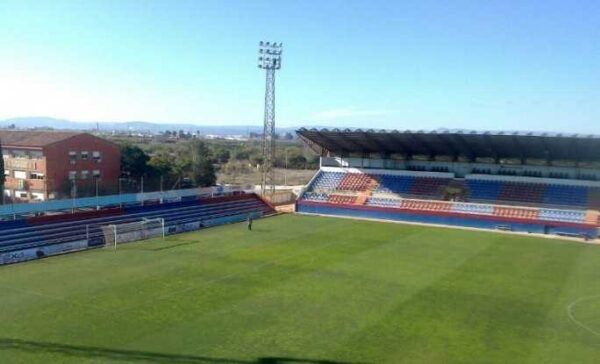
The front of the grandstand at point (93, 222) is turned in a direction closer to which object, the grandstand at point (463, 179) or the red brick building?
the grandstand

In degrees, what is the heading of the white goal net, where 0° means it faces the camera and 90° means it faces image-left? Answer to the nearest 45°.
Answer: approximately 315°

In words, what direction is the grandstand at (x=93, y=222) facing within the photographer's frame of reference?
facing the viewer and to the right of the viewer

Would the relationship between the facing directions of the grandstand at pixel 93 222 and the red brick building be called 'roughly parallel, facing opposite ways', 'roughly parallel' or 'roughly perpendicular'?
roughly perpendicular

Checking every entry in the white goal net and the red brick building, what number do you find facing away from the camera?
0

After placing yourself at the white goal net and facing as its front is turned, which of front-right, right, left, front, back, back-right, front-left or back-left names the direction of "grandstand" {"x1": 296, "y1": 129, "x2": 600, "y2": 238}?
front-left

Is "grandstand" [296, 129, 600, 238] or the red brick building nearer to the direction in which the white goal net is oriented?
the grandstand

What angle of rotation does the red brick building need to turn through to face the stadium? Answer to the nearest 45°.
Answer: approximately 90° to its left

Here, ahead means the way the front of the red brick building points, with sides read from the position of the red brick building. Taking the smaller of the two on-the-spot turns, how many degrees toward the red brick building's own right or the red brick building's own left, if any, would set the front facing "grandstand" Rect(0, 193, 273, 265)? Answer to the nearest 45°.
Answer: approximately 45° to the red brick building's own left

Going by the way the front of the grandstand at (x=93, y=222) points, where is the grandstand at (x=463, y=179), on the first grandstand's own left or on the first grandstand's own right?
on the first grandstand's own left

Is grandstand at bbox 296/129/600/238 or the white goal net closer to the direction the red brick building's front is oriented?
the white goal net

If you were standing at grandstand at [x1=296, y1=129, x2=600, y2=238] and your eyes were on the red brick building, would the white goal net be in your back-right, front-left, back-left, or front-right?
front-left

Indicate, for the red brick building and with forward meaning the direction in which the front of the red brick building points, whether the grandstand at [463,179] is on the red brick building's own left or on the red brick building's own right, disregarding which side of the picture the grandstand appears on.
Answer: on the red brick building's own left

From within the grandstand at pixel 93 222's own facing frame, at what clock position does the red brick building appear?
The red brick building is roughly at 7 o'clock from the grandstand.

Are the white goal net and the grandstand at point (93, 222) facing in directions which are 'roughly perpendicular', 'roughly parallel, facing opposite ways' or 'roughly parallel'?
roughly parallel

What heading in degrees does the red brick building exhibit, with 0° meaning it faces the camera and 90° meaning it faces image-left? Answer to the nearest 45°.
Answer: approximately 45°

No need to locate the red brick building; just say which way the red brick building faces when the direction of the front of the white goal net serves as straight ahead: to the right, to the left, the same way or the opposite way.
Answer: to the right
